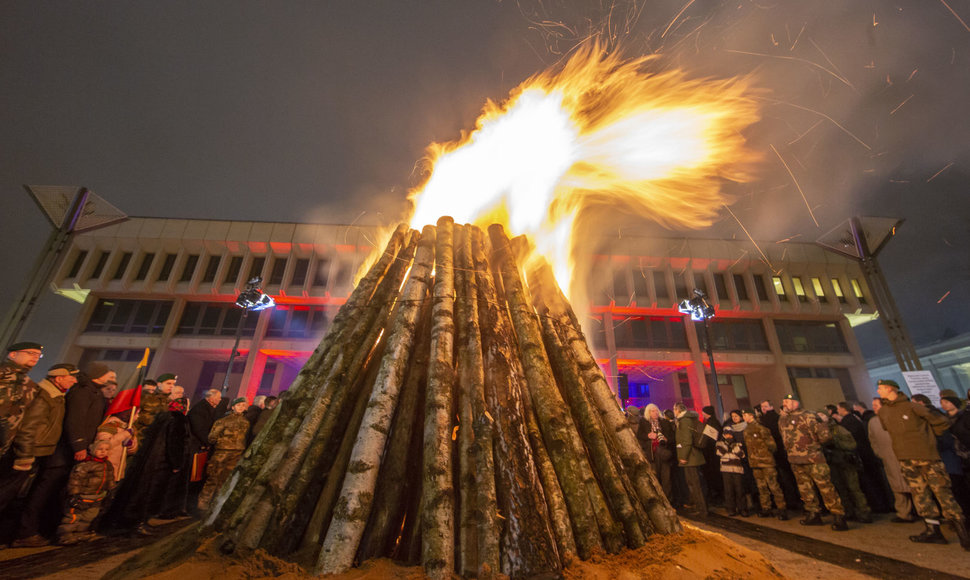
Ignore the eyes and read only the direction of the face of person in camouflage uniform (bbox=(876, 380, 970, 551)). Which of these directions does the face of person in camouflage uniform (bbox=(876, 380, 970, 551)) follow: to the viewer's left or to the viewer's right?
to the viewer's left

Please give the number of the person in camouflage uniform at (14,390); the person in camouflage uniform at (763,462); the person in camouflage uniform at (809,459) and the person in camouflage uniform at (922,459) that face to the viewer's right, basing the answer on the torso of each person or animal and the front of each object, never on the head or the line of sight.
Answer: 1

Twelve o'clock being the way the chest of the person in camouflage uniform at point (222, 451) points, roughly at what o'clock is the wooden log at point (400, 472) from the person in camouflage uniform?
The wooden log is roughly at 1 o'clock from the person in camouflage uniform.

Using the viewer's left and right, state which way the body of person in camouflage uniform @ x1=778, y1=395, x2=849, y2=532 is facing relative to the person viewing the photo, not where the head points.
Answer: facing the viewer and to the left of the viewer

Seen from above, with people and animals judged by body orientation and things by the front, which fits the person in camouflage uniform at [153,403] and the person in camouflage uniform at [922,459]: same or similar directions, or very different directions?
very different directions

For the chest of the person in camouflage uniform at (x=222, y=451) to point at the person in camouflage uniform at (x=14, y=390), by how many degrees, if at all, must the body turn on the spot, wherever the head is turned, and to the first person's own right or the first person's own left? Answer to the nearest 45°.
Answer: approximately 90° to the first person's own right

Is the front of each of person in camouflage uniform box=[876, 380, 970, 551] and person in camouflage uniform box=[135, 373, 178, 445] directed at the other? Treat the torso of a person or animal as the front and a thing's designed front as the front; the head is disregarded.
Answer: yes

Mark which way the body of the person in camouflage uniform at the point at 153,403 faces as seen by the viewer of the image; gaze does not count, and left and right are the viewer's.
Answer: facing the viewer and to the right of the viewer

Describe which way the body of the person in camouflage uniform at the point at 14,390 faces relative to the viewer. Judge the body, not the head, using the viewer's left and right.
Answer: facing to the right of the viewer

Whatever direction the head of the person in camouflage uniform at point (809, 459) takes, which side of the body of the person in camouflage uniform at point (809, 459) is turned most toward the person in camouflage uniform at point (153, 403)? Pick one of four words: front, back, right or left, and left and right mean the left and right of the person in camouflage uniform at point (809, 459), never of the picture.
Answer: front

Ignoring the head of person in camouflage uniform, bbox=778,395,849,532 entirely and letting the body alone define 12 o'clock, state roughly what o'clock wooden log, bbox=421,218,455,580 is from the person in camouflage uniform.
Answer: The wooden log is roughly at 11 o'clock from the person in camouflage uniform.

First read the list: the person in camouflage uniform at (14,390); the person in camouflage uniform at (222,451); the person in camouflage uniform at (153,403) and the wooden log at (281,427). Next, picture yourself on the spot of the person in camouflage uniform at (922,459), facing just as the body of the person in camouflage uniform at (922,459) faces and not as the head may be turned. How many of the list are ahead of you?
4

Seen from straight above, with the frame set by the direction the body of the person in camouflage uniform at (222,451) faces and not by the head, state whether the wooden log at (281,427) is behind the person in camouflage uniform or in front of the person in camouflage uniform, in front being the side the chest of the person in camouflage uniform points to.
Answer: in front

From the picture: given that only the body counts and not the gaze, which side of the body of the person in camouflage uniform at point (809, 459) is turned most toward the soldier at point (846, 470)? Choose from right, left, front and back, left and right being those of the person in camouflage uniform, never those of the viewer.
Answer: back

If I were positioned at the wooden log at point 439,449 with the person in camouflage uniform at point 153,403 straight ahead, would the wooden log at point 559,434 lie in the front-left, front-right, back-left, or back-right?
back-right
